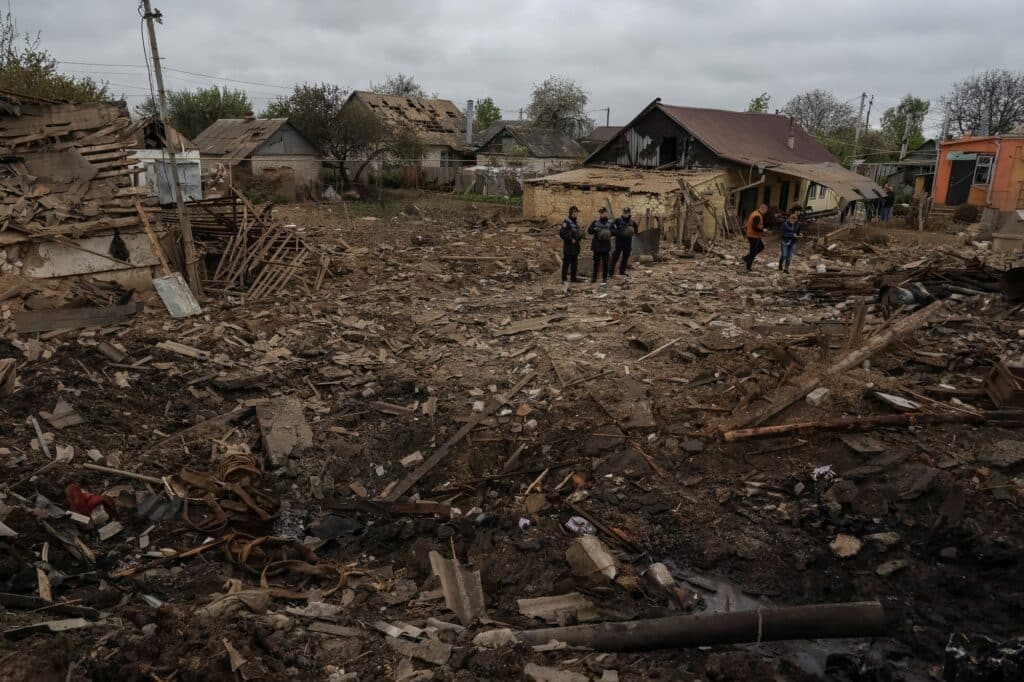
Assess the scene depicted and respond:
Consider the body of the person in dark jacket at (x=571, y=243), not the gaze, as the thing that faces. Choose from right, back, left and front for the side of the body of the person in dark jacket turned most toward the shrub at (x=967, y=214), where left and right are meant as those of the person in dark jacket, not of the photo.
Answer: left

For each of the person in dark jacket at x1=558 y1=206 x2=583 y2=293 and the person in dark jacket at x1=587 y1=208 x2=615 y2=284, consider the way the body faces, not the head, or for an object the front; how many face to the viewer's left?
0

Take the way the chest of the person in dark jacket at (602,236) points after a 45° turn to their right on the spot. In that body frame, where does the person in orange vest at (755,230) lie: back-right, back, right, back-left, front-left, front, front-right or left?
back

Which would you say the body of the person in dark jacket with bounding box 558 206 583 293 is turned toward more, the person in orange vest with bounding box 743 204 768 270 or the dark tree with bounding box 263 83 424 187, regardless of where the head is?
the person in orange vest

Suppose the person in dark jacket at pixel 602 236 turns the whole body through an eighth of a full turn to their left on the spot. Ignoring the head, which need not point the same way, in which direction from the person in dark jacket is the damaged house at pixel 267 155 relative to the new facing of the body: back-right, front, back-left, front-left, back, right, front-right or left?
back

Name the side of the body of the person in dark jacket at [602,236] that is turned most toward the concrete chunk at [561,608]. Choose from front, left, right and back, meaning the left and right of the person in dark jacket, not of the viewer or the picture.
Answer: front

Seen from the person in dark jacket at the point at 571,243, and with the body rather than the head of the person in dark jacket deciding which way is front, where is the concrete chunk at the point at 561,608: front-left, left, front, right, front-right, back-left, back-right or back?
front-right

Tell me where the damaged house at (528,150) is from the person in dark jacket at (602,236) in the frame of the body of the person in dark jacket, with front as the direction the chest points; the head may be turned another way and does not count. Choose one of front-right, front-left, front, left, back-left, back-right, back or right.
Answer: back

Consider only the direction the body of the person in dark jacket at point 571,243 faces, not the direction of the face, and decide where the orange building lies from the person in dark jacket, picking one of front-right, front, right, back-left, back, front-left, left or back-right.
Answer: left

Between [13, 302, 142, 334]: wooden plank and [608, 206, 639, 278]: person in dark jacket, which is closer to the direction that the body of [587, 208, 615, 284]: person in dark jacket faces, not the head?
the wooden plank

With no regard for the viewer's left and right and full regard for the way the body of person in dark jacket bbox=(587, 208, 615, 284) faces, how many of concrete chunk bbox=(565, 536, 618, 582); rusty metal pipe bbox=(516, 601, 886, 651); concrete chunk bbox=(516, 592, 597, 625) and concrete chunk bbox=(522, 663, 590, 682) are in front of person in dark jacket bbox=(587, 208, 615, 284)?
4

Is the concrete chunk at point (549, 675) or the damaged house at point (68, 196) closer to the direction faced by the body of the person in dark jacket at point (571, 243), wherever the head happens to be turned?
the concrete chunk

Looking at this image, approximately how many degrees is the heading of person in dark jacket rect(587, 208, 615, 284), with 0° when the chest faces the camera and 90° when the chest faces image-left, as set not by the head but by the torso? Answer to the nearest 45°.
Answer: approximately 0°

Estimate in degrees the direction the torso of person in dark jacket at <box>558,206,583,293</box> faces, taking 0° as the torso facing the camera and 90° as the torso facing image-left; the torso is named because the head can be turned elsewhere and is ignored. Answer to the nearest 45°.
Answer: approximately 315°

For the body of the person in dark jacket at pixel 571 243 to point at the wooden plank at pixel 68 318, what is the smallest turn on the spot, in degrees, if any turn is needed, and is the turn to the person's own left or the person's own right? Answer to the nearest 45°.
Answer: approximately 90° to the person's own right

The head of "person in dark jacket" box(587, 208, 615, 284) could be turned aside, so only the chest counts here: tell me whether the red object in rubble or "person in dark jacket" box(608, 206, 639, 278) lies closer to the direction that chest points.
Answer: the red object in rubble

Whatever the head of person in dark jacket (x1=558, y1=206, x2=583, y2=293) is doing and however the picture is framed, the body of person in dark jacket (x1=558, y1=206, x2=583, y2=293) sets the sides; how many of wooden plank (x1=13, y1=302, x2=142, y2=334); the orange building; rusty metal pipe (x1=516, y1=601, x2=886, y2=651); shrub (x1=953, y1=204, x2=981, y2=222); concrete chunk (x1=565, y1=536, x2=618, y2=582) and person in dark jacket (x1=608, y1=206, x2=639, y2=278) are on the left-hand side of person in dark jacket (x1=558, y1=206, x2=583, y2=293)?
3

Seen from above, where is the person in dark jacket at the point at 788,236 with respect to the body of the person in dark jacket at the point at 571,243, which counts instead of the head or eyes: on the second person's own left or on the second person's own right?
on the second person's own left
